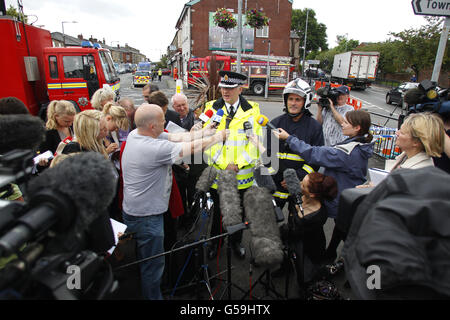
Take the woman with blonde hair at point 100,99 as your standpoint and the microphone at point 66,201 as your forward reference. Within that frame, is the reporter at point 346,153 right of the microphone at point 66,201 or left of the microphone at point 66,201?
left

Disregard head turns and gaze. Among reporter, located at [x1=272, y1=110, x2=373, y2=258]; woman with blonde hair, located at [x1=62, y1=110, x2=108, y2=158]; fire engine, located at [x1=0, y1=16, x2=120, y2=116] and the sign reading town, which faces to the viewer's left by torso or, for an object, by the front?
the reporter

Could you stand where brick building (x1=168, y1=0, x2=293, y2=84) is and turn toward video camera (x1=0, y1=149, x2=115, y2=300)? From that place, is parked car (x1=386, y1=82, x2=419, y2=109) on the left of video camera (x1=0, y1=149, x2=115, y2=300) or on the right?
left

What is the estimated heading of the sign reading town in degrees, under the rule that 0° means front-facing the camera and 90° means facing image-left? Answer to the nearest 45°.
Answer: approximately 0°

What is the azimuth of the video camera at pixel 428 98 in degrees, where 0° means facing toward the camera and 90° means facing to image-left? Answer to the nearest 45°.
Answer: approximately 90°

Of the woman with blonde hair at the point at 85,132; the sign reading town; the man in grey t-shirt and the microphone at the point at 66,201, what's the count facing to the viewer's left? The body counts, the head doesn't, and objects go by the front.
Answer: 0

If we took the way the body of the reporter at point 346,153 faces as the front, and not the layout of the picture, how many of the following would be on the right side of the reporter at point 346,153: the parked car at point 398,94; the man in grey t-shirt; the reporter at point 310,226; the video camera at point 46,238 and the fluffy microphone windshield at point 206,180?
1

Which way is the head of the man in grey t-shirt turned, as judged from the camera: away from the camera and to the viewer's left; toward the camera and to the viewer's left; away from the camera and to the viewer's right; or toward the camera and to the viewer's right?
away from the camera and to the viewer's right

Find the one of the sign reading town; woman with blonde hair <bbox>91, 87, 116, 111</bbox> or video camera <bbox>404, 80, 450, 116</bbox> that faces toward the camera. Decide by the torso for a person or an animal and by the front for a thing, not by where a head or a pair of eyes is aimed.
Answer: the sign reading town

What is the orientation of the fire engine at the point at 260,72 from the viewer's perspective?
to the viewer's left

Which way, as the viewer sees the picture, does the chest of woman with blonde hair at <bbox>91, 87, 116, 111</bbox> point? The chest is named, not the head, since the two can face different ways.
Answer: to the viewer's right

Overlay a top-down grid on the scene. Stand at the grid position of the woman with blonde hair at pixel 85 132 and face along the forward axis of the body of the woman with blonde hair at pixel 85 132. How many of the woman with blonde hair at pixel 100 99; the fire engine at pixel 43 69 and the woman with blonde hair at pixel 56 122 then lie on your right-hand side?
0

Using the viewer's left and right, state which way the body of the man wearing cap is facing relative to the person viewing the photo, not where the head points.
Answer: facing the viewer and to the left of the viewer

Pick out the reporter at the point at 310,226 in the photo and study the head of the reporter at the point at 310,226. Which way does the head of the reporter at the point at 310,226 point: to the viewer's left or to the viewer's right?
to the viewer's left

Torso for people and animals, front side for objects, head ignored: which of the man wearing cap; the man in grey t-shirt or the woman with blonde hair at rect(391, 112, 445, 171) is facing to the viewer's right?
the man in grey t-shirt

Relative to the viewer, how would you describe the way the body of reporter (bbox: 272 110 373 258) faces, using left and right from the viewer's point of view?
facing to the left of the viewer

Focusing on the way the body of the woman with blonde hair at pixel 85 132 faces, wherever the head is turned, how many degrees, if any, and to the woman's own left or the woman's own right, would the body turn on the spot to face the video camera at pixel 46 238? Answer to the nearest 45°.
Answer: approximately 135° to the woman's own right

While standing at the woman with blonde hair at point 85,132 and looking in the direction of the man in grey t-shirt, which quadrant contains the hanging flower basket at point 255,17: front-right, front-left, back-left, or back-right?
back-left

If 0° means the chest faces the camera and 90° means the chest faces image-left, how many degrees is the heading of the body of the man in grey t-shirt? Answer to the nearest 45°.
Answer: approximately 270°
